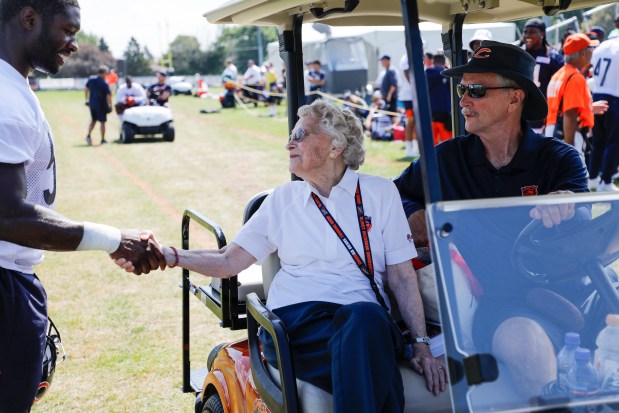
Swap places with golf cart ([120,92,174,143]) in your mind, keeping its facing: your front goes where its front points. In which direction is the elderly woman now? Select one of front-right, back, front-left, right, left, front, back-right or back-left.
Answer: front

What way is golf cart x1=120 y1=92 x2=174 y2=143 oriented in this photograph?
toward the camera

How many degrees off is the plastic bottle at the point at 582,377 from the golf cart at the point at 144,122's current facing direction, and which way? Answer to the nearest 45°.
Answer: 0° — it already faces it

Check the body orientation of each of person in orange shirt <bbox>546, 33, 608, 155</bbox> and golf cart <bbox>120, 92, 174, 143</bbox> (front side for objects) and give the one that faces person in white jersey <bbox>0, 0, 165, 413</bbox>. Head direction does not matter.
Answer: the golf cart

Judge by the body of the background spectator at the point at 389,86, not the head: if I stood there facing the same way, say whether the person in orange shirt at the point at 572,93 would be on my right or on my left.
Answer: on my left

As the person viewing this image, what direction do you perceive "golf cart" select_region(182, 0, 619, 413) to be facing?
facing the viewer and to the right of the viewer

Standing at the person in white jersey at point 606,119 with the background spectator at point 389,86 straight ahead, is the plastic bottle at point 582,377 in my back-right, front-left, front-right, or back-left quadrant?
back-left

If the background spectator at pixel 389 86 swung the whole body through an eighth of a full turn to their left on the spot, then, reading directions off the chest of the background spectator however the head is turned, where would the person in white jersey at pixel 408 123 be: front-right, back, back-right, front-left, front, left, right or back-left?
front-left

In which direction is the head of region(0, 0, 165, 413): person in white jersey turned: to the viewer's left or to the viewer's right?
to the viewer's right

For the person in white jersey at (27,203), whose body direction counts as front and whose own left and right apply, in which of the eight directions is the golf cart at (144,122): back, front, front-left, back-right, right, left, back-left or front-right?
left

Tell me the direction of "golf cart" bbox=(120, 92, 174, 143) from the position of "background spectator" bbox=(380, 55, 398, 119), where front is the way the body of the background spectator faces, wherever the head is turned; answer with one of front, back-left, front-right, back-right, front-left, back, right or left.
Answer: front

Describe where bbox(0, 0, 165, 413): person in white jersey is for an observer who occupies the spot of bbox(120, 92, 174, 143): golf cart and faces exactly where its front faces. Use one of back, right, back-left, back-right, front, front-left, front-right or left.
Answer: front

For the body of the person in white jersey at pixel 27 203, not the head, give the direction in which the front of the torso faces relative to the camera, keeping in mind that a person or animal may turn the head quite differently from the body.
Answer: to the viewer's right
